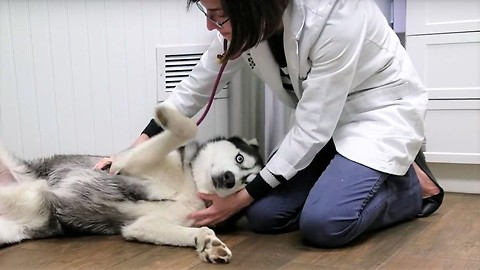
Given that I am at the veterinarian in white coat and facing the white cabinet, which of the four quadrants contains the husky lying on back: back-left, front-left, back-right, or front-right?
back-left

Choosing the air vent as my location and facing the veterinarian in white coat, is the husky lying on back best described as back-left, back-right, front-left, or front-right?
front-right

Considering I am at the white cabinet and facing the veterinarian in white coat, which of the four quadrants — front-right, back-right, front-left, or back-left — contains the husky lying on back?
front-right

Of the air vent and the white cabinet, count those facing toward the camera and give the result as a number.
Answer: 2

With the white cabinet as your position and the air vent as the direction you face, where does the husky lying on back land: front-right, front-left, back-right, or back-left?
front-left

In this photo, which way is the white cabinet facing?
toward the camera

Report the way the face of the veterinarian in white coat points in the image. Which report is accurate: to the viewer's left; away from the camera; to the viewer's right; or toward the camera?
to the viewer's left

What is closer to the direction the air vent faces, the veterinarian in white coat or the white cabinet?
the veterinarian in white coat

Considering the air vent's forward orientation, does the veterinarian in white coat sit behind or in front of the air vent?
in front

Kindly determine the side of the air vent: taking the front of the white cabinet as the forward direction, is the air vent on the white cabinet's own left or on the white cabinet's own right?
on the white cabinet's own right

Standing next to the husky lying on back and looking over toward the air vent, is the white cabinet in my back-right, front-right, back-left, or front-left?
front-right

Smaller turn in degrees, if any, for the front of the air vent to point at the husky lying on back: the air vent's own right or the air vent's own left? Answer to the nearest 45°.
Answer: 0° — it already faces it

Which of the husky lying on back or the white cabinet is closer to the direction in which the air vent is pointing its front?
the husky lying on back

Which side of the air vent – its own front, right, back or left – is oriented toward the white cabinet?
left

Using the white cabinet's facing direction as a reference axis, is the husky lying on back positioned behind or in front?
in front
